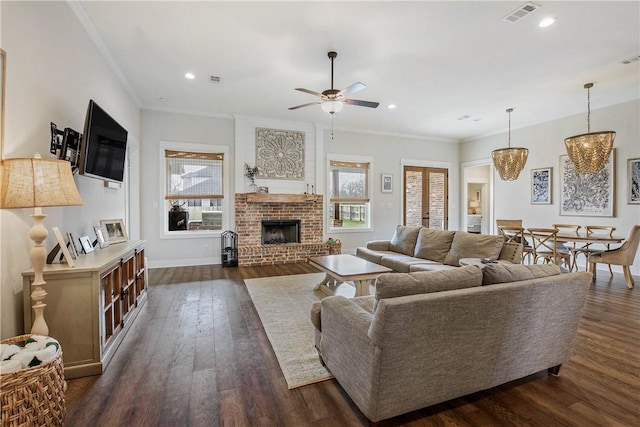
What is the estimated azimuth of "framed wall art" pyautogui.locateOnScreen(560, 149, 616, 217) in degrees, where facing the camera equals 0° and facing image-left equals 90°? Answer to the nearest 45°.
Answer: approximately 45°

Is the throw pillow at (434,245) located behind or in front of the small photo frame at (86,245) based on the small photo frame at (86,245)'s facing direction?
in front

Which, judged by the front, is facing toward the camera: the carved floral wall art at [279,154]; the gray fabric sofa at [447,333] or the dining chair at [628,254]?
the carved floral wall art

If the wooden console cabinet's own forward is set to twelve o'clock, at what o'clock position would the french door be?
The french door is roughly at 10 o'clock from the wooden console cabinet.

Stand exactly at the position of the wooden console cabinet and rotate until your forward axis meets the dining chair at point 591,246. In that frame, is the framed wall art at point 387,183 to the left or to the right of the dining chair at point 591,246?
left

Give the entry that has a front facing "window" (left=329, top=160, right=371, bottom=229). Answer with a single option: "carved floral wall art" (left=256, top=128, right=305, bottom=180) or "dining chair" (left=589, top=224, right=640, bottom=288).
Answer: the dining chair

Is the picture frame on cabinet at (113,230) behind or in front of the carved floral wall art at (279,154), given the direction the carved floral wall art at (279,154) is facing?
in front

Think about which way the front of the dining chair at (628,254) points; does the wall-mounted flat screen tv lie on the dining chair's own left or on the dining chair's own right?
on the dining chair's own left

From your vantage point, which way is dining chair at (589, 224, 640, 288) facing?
to the viewer's left

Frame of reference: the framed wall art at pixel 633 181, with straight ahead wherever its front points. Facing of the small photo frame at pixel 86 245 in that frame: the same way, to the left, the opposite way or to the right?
the opposite way

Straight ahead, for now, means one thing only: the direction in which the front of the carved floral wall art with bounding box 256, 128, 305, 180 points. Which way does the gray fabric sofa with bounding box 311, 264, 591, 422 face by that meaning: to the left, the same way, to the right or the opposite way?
the opposite way

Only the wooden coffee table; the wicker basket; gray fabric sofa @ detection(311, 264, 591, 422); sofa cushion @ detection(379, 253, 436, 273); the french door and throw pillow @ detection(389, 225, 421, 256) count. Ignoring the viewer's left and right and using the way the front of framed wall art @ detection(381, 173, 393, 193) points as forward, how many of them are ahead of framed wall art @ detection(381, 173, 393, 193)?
5

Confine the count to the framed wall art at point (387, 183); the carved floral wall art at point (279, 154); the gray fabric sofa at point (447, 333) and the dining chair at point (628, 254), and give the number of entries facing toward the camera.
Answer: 2
